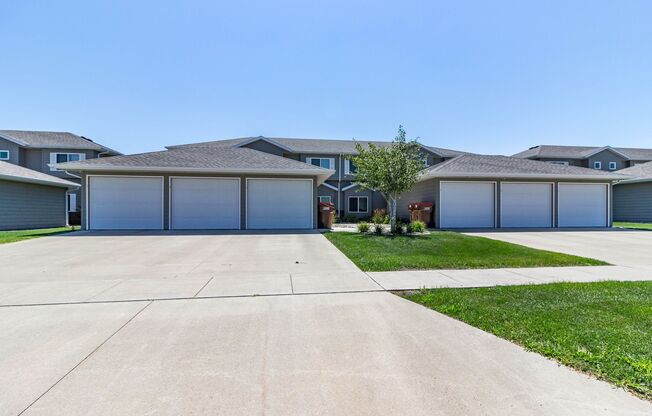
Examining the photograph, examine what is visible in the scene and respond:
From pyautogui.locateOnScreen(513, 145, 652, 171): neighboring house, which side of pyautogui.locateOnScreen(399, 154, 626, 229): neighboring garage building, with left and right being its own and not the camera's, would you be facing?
back

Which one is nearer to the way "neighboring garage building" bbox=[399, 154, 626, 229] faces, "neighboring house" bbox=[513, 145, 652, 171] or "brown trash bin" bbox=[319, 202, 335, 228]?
the brown trash bin

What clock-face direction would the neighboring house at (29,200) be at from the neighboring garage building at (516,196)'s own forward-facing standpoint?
the neighboring house at (29,200) is roughly at 2 o'clock from the neighboring garage building at (516,196).

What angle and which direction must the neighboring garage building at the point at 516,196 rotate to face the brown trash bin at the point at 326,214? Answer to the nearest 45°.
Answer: approximately 45° to its right

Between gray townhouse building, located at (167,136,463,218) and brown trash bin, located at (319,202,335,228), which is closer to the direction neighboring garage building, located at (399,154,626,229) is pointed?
the brown trash bin

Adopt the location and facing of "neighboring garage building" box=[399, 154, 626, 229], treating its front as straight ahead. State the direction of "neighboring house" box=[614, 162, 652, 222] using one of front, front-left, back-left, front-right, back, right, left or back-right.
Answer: back-left

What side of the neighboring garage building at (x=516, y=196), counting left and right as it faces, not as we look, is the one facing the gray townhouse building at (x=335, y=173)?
right

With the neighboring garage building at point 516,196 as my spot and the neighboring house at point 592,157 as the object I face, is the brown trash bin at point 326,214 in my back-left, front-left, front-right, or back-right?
back-left

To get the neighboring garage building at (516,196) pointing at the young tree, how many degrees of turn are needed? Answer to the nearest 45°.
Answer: approximately 45° to its right

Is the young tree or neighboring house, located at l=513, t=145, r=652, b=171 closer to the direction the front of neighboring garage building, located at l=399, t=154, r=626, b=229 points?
the young tree

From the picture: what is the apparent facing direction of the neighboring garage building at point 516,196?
toward the camera
